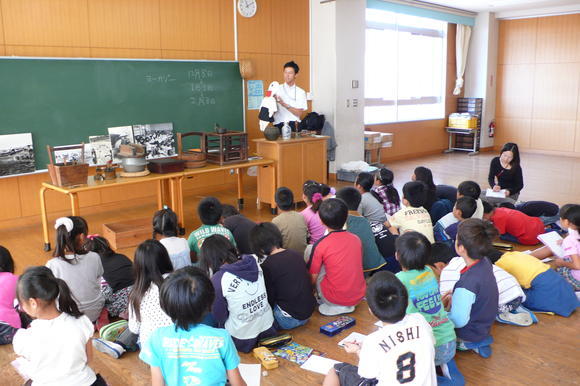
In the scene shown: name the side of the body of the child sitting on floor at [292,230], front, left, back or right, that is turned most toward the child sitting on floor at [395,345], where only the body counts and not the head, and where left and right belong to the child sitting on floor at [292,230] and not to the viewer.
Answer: back

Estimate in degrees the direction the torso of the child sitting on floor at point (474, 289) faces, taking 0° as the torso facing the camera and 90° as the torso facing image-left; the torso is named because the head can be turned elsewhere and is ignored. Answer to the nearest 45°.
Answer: approximately 135°

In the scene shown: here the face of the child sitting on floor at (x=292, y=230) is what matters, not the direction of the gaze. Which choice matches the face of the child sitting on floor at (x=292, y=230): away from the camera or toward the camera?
away from the camera

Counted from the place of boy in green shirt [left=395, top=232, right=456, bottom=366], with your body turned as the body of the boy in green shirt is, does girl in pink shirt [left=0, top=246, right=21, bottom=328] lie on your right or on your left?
on your left

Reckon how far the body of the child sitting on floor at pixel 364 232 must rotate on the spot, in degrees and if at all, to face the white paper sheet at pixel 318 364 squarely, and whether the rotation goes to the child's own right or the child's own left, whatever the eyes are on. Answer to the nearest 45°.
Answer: approximately 135° to the child's own left

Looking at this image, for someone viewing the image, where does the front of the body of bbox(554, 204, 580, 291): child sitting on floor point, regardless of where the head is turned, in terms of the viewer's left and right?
facing to the left of the viewer

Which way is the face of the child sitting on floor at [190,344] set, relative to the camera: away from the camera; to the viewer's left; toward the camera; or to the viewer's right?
away from the camera

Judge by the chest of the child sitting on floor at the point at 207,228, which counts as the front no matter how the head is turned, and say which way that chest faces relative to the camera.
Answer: away from the camera

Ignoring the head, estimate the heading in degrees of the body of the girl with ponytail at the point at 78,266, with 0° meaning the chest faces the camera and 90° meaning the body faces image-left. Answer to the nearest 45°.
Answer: approximately 225°

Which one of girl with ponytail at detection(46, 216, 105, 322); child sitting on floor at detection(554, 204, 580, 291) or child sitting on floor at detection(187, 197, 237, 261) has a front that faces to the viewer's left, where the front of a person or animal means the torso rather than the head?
child sitting on floor at detection(554, 204, 580, 291)

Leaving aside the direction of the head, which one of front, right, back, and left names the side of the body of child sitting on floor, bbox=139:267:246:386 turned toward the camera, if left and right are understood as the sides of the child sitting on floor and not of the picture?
back

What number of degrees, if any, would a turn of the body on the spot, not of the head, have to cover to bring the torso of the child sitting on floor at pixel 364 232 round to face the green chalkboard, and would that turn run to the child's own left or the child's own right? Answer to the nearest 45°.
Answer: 0° — they already face it

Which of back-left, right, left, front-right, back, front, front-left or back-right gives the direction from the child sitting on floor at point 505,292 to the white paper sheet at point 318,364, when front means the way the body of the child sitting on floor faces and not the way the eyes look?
front-left

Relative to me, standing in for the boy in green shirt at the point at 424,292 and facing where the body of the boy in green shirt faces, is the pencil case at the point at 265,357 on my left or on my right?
on my left

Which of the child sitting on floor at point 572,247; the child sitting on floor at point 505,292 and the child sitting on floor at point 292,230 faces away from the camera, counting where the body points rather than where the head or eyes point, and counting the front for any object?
the child sitting on floor at point 292,230

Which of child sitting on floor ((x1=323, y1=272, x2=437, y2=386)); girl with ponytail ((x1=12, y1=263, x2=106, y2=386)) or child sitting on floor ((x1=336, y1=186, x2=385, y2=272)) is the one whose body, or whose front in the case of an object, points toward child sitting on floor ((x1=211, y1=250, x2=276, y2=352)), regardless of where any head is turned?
child sitting on floor ((x1=323, y1=272, x2=437, y2=386))
